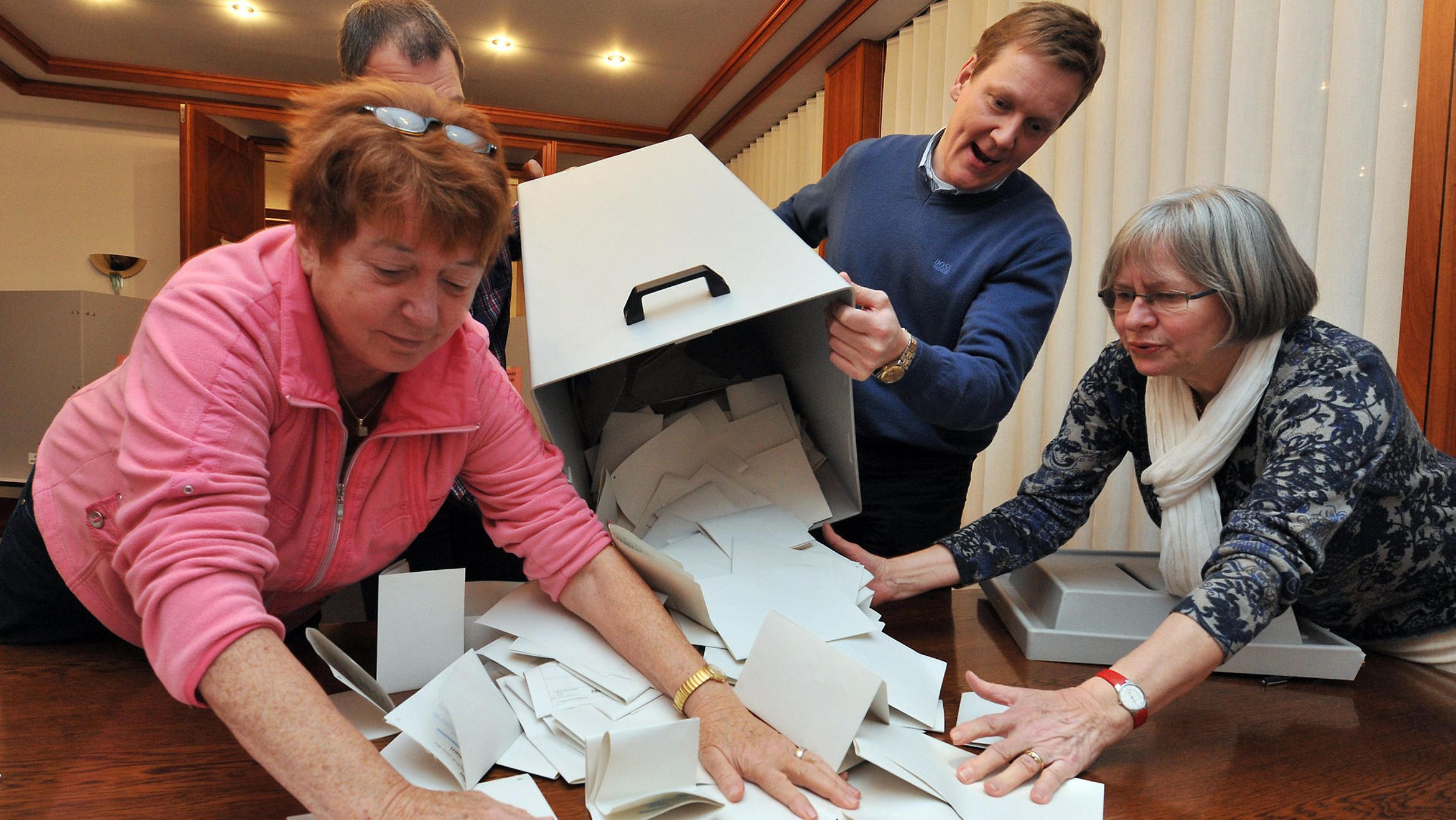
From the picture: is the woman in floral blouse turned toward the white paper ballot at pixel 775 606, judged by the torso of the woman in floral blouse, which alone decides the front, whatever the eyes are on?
yes

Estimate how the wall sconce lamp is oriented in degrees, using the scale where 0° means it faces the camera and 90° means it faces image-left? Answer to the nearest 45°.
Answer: approximately 0°

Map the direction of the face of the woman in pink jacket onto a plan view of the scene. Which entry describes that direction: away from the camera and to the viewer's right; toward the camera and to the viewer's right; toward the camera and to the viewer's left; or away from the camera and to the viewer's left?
toward the camera and to the viewer's right

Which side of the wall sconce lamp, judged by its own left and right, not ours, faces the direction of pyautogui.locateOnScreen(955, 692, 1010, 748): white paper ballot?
front

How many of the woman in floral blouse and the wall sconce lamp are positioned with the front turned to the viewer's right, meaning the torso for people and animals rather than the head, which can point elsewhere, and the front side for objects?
0

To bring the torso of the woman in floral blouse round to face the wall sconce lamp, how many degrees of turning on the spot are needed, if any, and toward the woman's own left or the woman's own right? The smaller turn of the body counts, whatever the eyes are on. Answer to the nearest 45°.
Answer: approximately 45° to the woman's own right

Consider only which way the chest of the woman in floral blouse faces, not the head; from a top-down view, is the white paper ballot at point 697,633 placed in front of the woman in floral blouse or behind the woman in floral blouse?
in front

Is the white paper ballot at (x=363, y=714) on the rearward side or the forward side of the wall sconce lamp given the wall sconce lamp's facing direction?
on the forward side

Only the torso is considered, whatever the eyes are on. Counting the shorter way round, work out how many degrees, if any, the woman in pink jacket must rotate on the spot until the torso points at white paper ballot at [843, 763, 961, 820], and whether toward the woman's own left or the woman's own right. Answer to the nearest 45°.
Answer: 0° — they already face it

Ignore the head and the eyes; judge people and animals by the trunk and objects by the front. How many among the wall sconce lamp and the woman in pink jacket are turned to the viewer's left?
0

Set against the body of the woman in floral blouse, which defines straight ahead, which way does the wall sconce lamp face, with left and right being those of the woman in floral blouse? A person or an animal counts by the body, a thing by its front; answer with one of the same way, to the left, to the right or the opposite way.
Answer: to the left

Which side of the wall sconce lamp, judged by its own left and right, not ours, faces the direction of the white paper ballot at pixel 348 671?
front

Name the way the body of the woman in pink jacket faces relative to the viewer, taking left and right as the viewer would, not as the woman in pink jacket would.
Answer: facing the viewer and to the right of the viewer
